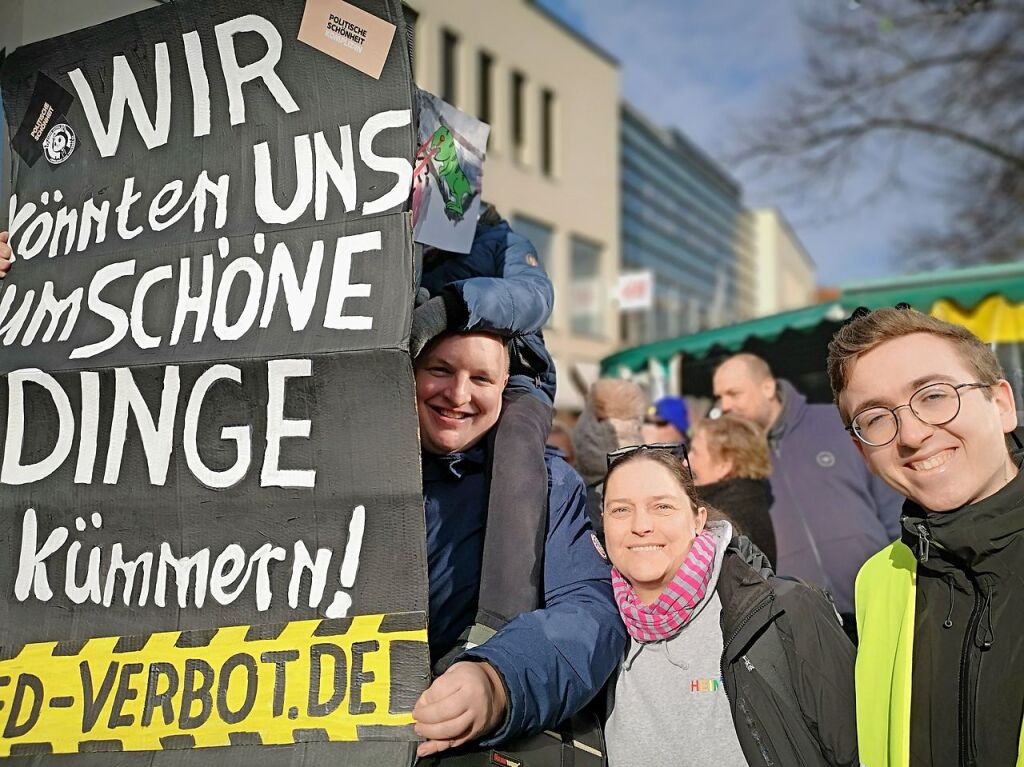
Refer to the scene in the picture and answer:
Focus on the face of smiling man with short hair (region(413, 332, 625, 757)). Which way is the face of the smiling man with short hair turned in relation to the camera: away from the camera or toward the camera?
toward the camera

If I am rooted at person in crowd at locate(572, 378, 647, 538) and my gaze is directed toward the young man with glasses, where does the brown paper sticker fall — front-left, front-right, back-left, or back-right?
front-right

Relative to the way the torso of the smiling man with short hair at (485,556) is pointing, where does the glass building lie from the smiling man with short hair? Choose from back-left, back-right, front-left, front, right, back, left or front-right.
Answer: back

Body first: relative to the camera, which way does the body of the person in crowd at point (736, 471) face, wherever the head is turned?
to the viewer's left

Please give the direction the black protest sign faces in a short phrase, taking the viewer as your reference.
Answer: facing the viewer

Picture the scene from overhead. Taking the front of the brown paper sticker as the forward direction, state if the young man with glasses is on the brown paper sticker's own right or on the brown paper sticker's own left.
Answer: on the brown paper sticker's own left

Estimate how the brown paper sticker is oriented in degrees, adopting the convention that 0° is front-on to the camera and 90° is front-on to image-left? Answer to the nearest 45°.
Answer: approximately 0°

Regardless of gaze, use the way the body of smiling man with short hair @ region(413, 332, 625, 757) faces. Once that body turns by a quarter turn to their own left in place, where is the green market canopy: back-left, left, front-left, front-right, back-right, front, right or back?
front-left

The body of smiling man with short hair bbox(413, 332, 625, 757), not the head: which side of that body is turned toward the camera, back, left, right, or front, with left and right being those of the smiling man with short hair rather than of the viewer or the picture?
front

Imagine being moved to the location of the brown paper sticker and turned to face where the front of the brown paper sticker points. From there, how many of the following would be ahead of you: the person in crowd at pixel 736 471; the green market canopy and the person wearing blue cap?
0

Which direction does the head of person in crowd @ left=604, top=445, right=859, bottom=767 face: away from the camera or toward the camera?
toward the camera

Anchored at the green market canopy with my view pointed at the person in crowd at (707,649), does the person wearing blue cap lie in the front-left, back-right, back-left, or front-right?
front-right

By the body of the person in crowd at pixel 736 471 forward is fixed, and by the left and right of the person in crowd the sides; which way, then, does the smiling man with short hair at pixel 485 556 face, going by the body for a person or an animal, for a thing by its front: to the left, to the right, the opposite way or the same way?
to the left

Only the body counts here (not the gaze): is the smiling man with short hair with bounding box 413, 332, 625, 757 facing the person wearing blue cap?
no
